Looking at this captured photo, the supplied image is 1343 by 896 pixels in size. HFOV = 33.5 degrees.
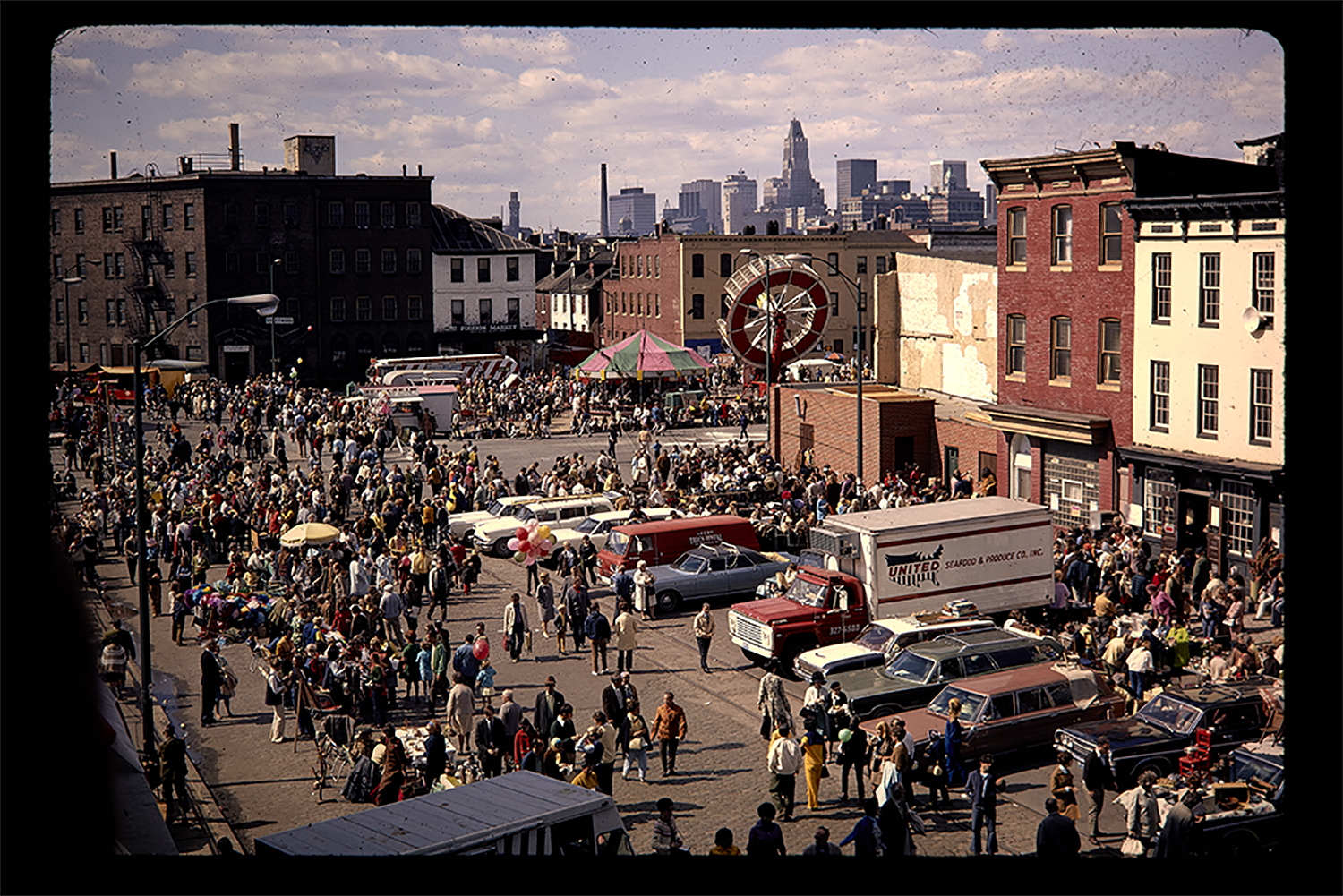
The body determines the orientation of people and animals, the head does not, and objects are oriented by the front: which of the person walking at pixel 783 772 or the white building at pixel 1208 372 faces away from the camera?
the person walking

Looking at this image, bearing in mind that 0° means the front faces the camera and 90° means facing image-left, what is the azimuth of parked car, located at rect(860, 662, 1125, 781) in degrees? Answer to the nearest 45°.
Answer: approximately 45°

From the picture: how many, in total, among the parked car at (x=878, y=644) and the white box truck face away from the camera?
0

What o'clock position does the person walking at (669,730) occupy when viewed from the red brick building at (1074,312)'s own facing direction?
The person walking is roughly at 11 o'clock from the red brick building.

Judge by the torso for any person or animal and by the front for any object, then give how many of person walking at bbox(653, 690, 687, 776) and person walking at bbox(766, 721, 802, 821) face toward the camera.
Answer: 1

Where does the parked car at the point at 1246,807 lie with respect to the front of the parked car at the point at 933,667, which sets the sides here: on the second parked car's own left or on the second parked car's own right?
on the second parked car's own left

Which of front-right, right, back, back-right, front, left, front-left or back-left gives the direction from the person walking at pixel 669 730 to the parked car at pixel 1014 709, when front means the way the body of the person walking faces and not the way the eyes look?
left

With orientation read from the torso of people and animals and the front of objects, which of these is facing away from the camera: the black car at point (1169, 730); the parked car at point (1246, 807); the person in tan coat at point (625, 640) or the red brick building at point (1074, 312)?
the person in tan coat

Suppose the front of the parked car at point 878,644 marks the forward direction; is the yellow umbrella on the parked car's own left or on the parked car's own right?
on the parked car's own right

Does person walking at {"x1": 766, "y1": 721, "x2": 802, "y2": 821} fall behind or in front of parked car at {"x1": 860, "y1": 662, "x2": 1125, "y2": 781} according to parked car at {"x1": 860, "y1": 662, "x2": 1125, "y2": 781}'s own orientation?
in front
